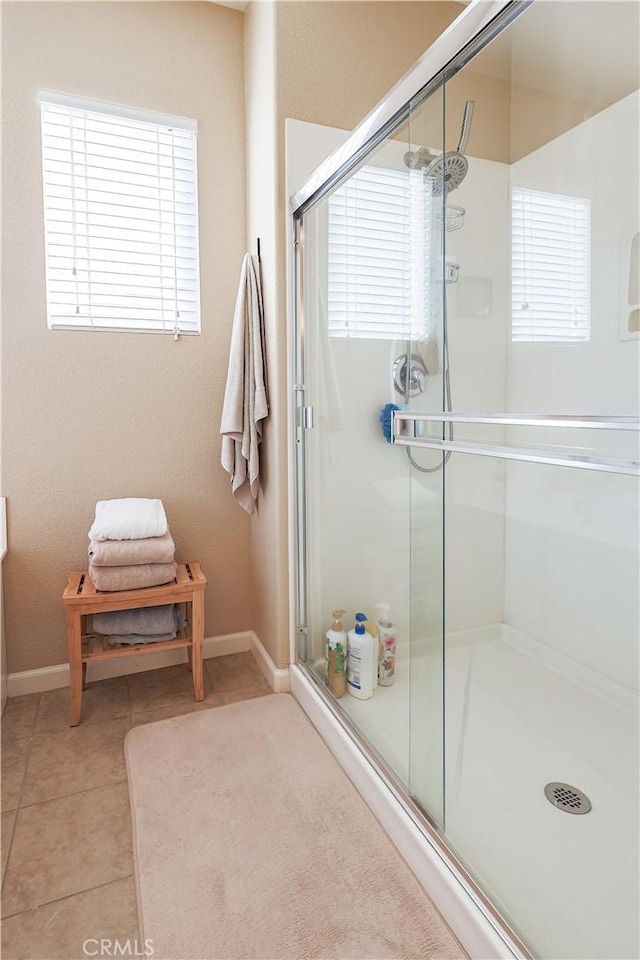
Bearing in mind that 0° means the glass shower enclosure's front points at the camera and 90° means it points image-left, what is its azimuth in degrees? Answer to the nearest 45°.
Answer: approximately 45°
